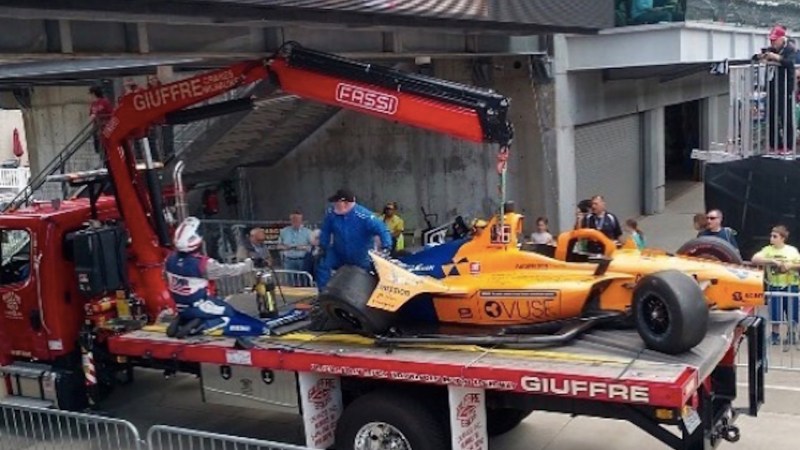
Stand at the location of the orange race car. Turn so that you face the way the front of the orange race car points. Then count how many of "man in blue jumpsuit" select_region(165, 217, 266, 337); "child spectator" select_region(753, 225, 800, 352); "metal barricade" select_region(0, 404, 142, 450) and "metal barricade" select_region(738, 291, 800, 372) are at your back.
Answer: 2

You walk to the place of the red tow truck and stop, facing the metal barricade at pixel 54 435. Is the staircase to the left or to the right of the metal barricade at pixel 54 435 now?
right
